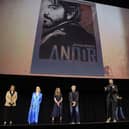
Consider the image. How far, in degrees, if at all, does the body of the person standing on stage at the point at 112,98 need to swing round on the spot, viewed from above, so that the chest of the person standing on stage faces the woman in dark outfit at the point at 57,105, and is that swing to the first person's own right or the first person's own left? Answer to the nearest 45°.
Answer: approximately 90° to the first person's own right

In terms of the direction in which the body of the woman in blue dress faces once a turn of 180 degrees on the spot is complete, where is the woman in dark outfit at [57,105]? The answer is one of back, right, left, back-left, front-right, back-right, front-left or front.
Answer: right

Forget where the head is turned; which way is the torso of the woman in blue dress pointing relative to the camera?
toward the camera

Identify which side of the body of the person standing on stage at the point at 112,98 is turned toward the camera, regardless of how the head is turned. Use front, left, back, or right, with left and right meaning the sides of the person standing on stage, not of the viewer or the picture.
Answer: front

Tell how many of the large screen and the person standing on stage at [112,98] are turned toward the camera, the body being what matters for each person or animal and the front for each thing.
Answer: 2

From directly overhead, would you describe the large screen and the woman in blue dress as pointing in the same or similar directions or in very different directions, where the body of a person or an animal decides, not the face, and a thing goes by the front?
same or similar directions

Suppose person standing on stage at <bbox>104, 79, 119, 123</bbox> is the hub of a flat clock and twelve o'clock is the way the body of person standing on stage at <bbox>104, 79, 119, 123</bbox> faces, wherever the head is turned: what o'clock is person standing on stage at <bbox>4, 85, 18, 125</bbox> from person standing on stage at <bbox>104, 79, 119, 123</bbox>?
person standing on stage at <bbox>4, 85, 18, 125</bbox> is roughly at 2 o'clock from person standing on stage at <bbox>104, 79, 119, 123</bbox>.

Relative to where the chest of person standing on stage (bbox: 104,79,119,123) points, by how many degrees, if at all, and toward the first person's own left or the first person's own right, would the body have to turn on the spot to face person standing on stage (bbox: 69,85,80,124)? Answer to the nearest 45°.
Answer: approximately 90° to the first person's own right

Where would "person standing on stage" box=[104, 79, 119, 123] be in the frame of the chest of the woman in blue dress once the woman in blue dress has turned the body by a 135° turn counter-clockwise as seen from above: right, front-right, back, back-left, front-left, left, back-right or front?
front-right

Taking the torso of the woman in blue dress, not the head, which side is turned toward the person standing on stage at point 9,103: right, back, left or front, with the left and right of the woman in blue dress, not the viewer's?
right
